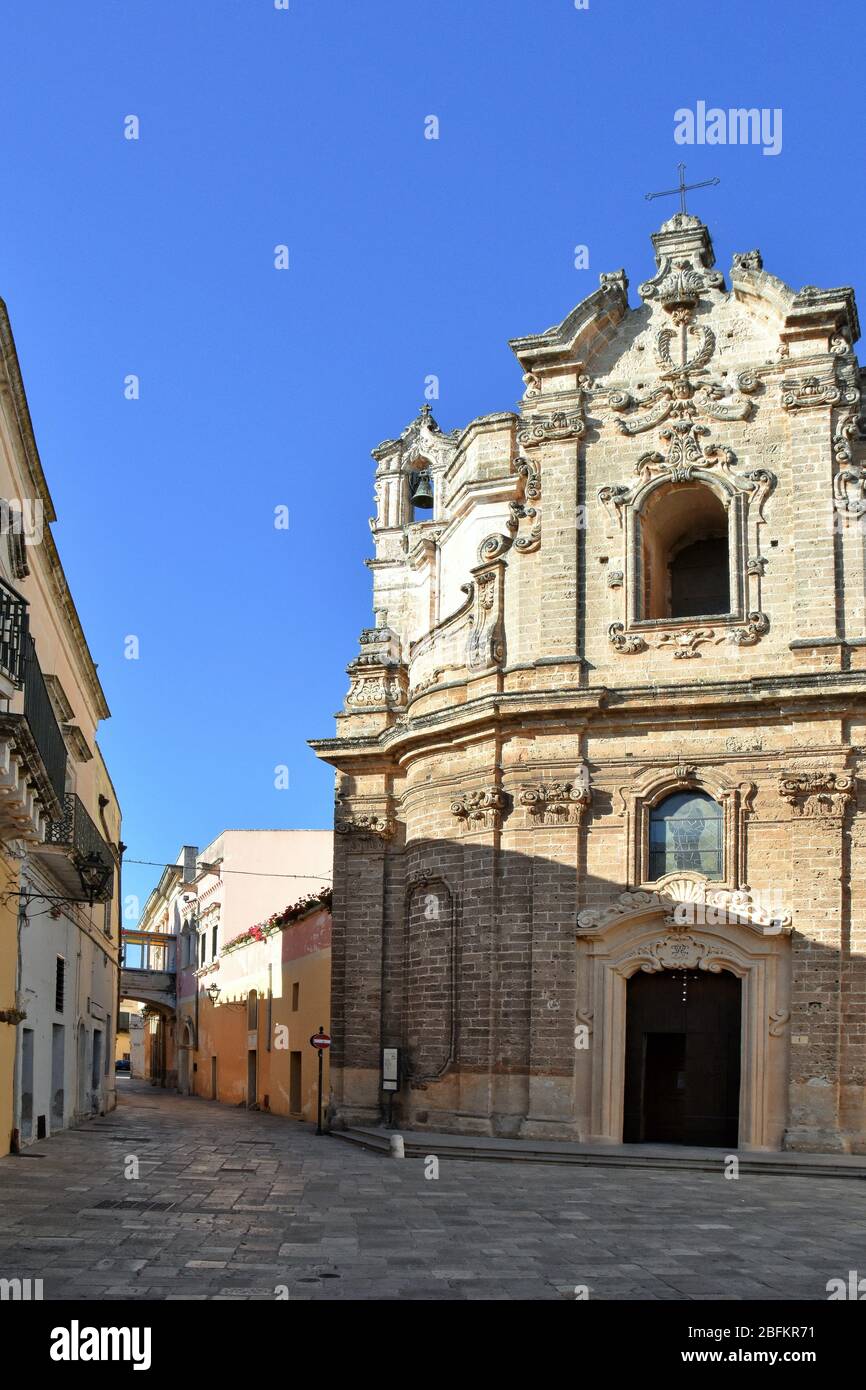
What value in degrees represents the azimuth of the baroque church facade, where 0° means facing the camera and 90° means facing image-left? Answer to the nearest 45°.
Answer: approximately 0°

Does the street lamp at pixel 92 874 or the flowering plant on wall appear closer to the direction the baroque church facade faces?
the street lamp

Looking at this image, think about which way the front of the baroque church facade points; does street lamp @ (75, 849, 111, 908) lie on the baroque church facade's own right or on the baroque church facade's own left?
on the baroque church facade's own right
